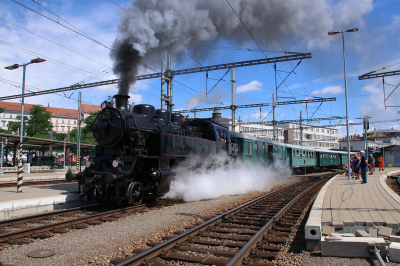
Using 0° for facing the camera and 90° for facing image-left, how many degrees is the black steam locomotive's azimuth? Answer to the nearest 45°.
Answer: approximately 45°

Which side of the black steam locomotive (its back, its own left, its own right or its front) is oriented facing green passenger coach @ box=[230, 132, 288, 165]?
back

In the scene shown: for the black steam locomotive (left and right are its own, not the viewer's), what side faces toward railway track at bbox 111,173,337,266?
left

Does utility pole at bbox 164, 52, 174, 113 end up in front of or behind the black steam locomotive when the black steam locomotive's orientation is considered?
behind
